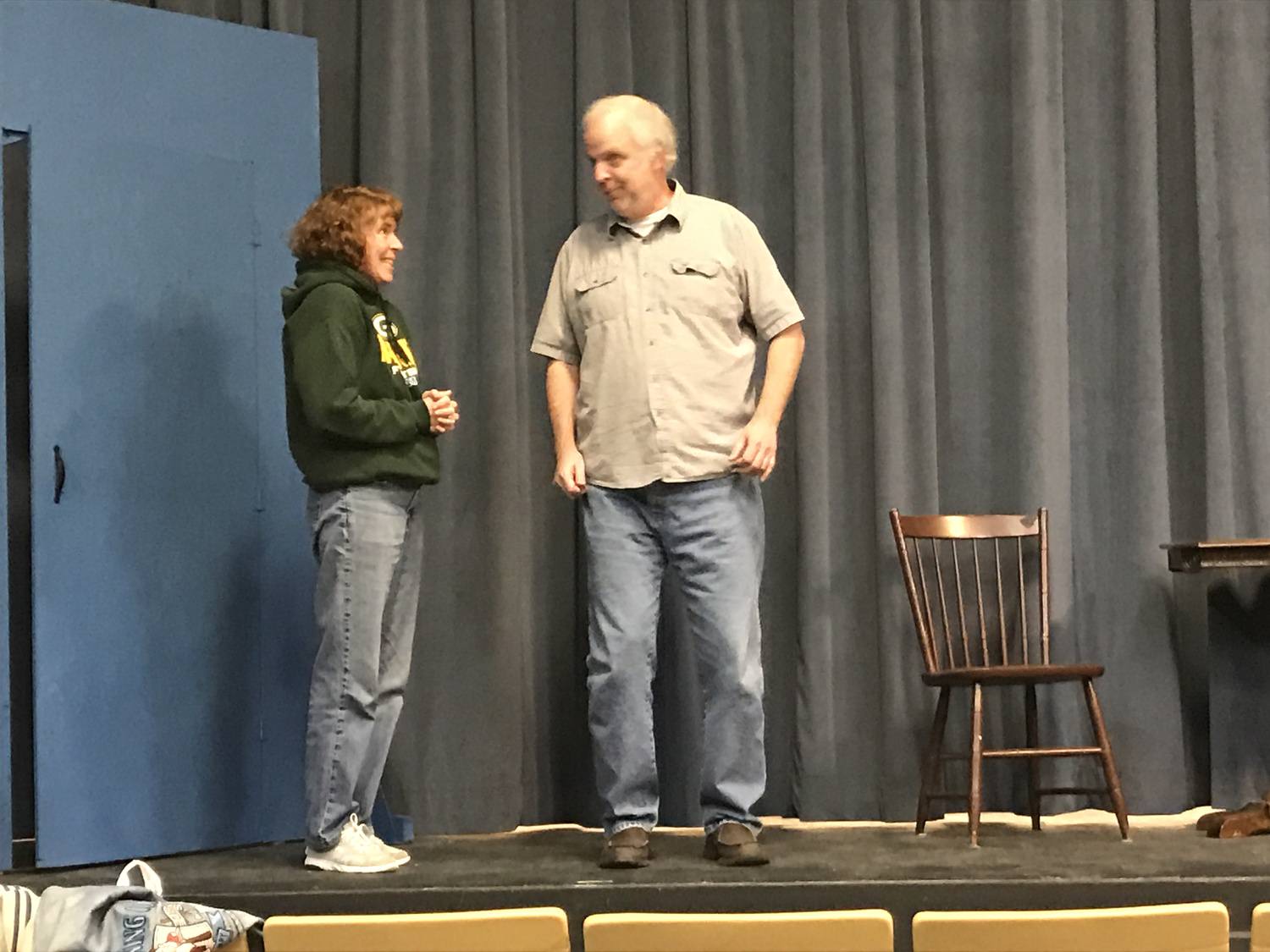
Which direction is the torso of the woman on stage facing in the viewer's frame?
to the viewer's right

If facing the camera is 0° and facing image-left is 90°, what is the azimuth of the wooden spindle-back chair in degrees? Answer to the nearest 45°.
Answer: approximately 315°

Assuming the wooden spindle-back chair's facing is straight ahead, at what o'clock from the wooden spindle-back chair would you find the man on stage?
The man on stage is roughly at 3 o'clock from the wooden spindle-back chair.

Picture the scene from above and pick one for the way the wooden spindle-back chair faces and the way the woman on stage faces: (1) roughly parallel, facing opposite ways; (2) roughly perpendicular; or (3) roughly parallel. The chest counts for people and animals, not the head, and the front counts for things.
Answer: roughly perpendicular

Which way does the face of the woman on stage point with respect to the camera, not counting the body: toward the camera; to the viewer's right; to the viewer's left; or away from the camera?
to the viewer's right

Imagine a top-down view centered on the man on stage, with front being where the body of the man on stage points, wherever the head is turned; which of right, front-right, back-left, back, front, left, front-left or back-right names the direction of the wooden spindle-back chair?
back-left

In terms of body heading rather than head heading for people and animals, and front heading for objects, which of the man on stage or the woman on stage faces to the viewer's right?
the woman on stage

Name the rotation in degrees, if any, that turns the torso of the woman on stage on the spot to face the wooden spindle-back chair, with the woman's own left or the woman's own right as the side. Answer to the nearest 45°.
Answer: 0° — they already face it

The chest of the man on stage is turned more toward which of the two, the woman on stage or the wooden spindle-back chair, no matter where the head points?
the woman on stage
